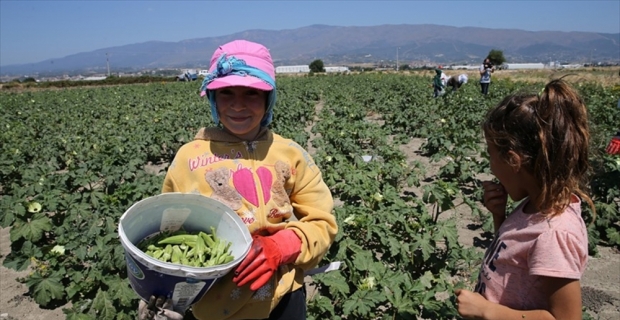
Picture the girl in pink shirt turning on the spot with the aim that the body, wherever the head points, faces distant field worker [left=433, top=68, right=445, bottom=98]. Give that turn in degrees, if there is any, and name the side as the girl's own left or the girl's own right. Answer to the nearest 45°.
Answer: approximately 90° to the girl's own right

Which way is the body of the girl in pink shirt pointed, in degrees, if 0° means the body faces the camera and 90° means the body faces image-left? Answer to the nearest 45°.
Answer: approximately 90°
